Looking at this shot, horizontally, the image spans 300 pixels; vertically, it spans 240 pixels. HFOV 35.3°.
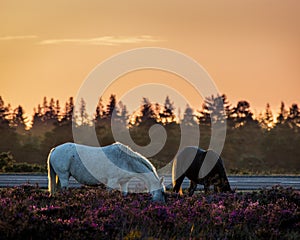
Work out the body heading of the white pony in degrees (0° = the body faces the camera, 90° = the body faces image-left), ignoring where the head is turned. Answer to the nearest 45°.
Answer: approximately 270°

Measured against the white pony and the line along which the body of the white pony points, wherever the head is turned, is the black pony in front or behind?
in front
